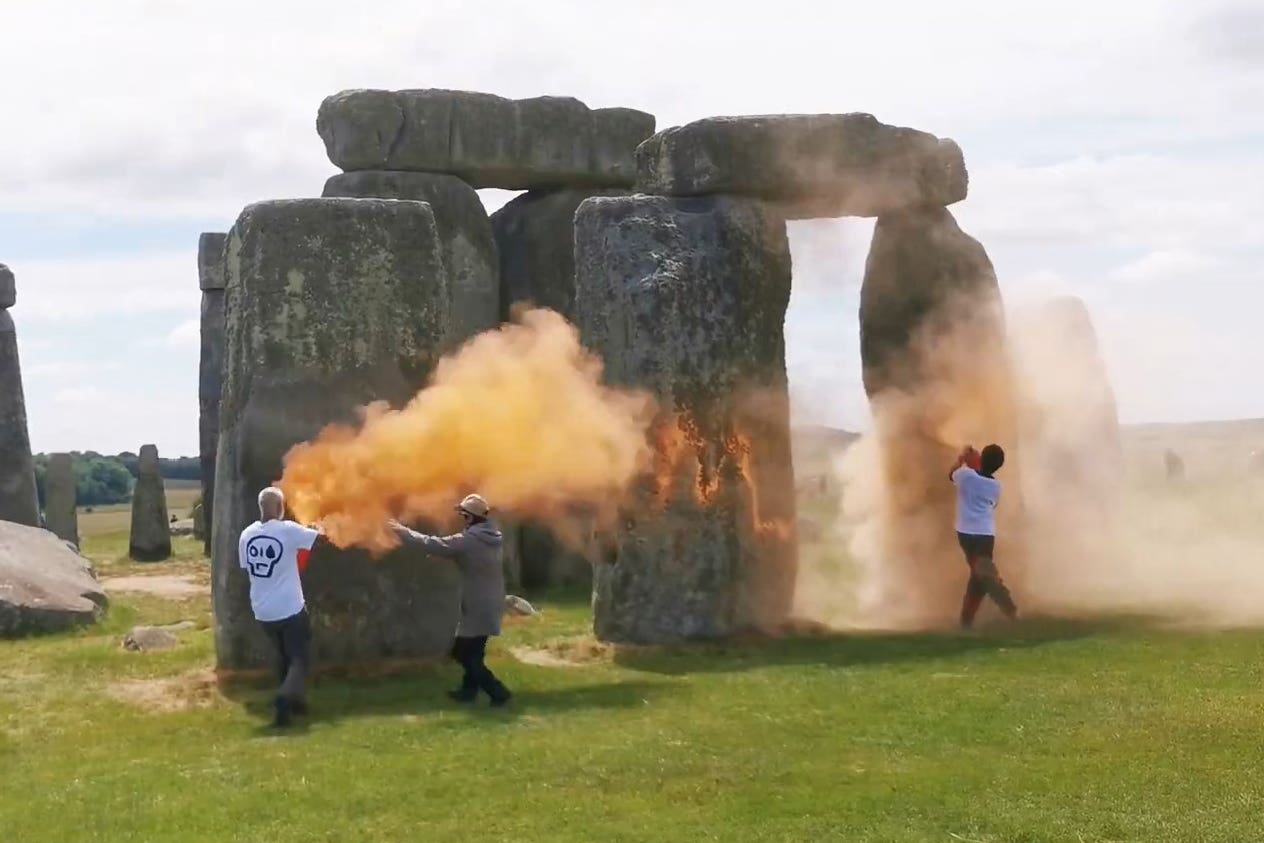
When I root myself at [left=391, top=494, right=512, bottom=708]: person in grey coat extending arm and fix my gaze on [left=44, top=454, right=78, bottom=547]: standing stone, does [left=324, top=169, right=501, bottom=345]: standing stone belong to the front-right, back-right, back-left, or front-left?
front-right

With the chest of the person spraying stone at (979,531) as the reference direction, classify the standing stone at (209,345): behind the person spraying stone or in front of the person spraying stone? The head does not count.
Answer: in front

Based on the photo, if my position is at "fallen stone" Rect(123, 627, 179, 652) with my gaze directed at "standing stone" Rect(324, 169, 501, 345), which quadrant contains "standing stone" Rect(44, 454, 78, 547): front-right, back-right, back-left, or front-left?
front-left

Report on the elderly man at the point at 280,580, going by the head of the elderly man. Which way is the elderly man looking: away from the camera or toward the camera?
away from the camera

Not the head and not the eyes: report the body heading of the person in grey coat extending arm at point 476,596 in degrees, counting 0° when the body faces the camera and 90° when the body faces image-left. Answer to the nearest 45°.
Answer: approximately 90°

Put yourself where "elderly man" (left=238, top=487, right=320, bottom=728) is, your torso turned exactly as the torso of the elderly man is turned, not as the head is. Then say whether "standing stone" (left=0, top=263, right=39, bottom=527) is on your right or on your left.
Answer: on your left

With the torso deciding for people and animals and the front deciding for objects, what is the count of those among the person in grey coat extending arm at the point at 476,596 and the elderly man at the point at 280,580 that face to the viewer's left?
1

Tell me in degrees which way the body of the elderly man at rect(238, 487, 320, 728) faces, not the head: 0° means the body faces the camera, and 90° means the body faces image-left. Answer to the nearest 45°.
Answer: approximately 225°
